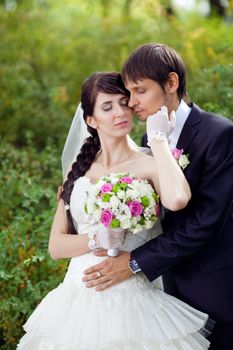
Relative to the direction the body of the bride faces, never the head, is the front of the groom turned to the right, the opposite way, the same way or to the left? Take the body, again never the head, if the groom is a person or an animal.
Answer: to the right

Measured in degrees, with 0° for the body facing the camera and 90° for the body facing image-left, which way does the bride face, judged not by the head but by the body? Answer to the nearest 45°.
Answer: approximately 0°

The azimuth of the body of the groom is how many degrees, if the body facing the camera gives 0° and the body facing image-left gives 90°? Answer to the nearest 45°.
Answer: approximately 90°

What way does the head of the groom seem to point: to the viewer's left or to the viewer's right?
to the viewer's left

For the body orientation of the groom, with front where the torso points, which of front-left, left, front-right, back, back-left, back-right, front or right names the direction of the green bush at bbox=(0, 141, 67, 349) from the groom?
front-right

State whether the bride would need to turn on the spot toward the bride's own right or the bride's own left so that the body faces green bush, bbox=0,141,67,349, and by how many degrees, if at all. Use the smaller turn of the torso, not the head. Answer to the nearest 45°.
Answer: approximately 135° to the bride's own right
